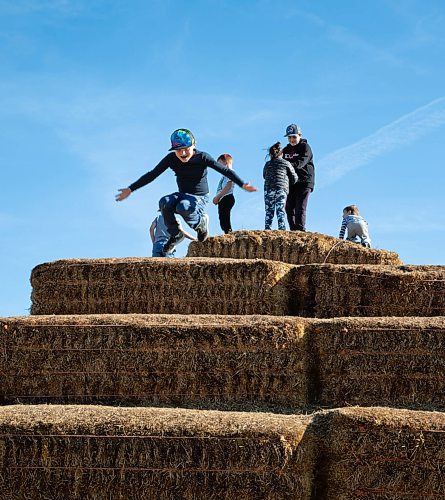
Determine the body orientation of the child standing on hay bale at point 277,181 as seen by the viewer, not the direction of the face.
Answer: away from the camera

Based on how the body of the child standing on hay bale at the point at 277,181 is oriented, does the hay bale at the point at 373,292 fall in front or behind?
behind

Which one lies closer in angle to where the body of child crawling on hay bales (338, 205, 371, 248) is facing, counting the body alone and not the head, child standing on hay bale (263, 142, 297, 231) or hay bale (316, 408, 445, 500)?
the child standing on hay bale

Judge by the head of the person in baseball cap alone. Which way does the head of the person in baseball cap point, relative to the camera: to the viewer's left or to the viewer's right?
to the viewer's left

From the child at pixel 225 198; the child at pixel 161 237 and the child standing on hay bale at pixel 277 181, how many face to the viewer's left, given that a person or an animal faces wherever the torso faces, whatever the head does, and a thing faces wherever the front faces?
1
